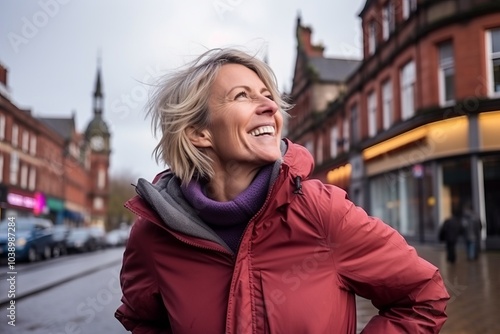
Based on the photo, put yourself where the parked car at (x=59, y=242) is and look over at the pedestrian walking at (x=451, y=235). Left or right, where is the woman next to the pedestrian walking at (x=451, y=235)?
right

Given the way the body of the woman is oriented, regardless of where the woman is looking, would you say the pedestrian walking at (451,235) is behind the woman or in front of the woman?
behind

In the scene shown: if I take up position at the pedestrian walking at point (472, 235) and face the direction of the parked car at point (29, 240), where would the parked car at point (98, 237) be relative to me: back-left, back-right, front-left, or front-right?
front-right

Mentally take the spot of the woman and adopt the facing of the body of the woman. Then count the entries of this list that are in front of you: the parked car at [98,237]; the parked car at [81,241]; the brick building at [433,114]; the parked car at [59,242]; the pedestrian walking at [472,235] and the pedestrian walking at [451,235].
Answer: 0

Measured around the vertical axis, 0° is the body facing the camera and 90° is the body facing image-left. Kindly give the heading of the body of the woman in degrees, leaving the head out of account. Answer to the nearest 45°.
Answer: approximately 0°

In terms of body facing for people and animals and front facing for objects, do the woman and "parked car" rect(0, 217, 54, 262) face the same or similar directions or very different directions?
same or similar directions

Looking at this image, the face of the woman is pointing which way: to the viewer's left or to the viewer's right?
to the viewer's right

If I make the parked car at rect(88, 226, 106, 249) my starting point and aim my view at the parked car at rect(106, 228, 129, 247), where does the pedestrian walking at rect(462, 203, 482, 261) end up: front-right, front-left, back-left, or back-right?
back-right

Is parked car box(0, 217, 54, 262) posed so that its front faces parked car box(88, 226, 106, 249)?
no

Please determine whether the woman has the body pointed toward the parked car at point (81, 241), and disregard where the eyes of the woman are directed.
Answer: no

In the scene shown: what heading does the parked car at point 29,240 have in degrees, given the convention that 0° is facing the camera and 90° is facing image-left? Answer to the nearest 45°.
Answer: approximately 45°

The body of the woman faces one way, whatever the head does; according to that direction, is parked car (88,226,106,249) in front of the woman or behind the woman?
behind
